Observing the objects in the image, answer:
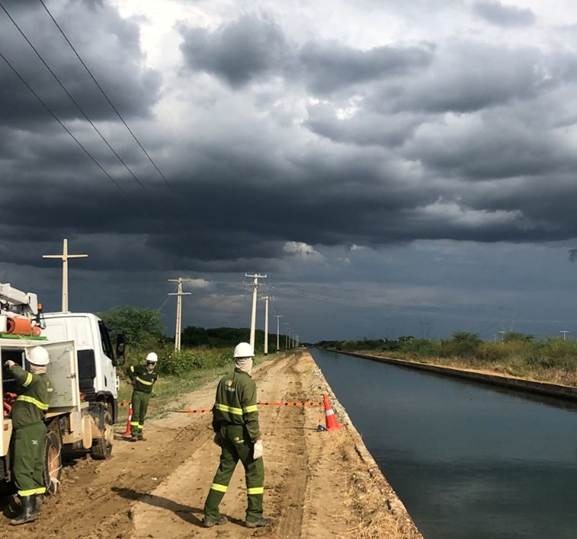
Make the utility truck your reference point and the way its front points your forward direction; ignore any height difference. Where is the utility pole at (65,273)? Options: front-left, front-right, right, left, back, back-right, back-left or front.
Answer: front-left

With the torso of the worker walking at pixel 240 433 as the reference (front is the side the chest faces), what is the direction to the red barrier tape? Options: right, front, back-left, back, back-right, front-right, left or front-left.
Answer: front-left

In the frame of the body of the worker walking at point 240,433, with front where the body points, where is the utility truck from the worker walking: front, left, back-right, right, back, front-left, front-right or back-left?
left

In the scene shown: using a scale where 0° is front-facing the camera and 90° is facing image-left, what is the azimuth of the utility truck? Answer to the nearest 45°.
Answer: approximately 225°

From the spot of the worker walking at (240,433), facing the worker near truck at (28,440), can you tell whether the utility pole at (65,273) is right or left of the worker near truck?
right

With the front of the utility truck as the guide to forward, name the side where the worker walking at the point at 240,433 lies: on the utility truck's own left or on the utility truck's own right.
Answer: on the utility truck's own right

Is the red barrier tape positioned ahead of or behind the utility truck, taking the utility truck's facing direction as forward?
ahead

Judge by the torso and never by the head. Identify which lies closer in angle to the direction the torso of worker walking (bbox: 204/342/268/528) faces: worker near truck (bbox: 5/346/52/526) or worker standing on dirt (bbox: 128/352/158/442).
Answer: the worker standing on dirt

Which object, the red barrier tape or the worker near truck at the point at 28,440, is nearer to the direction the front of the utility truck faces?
the red barrier tape

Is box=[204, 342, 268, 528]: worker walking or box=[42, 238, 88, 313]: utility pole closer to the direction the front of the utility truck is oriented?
the utility pole
